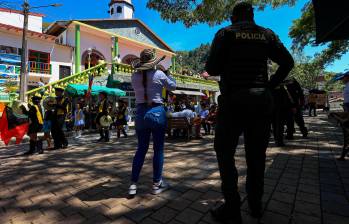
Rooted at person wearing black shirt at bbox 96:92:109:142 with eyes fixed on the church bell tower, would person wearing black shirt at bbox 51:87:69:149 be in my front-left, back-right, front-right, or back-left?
back-left

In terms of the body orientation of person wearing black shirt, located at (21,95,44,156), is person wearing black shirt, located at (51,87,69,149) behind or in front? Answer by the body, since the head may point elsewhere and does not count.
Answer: behind

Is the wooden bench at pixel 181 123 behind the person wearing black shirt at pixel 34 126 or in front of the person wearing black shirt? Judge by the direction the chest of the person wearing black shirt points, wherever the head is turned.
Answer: behind

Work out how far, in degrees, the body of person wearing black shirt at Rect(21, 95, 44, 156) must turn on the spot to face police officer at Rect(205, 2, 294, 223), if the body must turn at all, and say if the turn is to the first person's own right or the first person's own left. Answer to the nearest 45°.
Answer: approximately 90° to the first person's own left

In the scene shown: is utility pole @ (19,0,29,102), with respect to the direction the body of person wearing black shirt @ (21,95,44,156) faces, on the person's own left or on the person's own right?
on the person's own right

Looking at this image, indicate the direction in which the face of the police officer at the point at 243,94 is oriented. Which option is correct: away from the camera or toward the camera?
away from the camera
